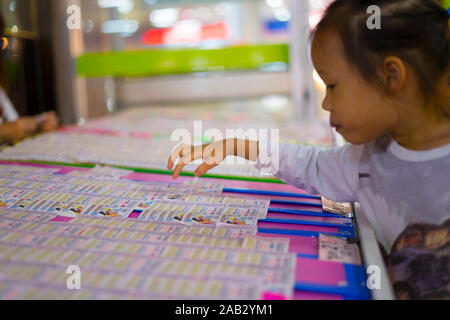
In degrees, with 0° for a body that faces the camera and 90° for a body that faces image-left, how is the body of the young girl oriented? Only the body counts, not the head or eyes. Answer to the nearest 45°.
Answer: approximately 45°

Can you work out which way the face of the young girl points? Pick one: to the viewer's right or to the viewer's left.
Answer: to the viewer's left
